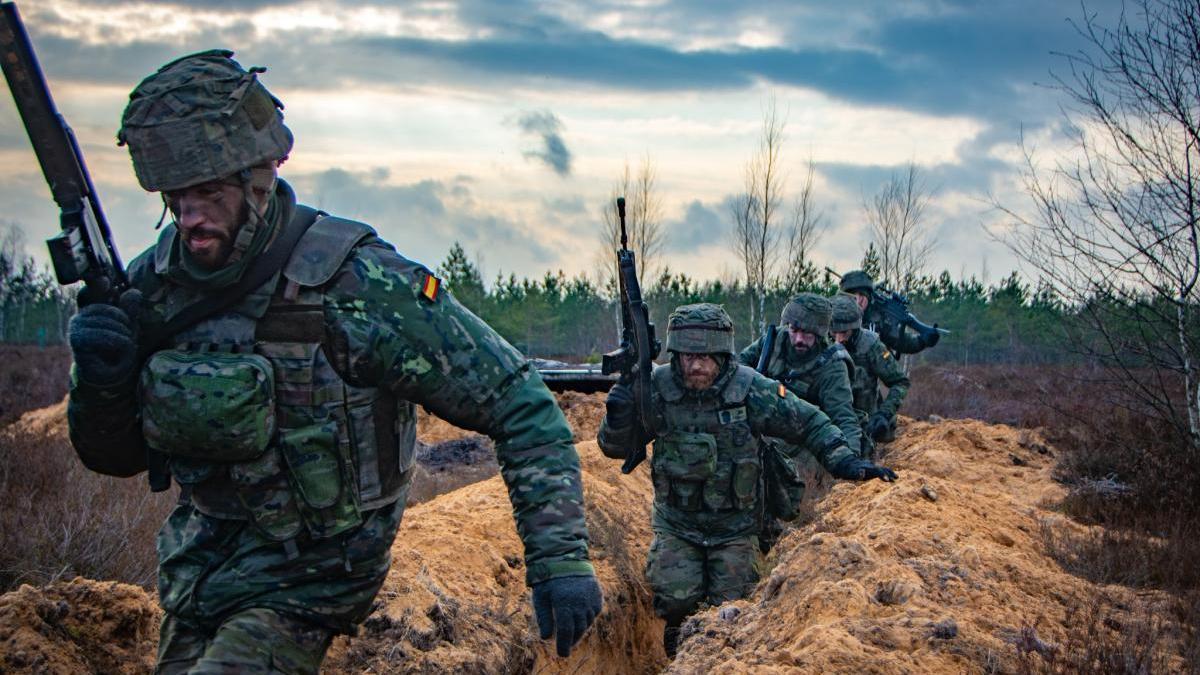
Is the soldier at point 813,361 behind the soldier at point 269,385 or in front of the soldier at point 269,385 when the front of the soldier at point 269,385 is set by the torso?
behind

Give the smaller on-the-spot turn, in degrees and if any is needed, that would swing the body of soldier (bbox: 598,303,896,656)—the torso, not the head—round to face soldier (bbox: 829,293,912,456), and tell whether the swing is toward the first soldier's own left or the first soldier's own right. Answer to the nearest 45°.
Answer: approximately 180°

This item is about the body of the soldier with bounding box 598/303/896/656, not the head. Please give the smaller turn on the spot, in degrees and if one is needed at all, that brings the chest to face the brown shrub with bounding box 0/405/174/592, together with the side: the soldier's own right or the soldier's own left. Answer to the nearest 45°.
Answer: approximately 90° to the soldier's own right

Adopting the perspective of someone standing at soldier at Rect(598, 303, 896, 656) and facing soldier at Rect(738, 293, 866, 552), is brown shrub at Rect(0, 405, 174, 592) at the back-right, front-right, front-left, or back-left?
back-left
